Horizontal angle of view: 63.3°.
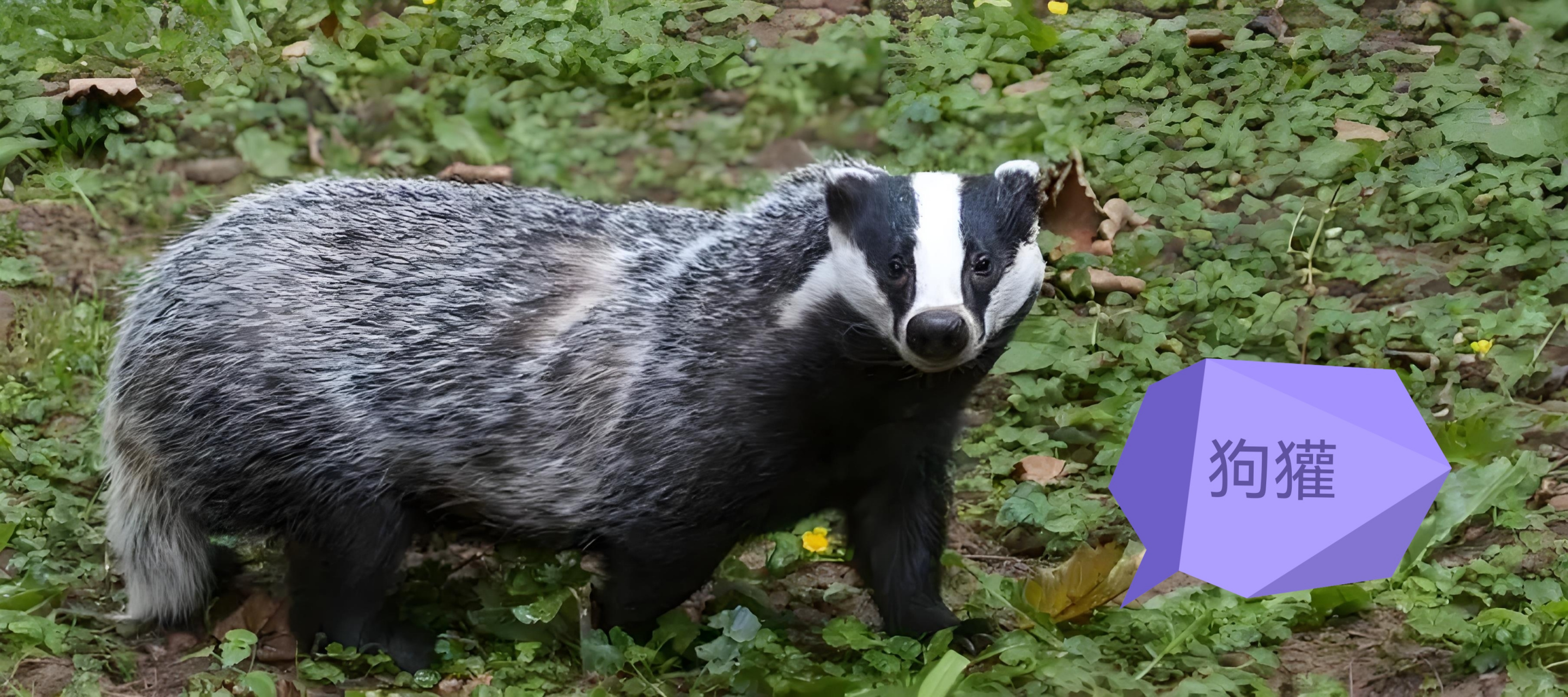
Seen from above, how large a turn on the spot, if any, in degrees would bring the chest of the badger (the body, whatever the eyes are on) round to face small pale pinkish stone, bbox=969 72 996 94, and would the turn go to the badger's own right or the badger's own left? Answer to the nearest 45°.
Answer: approximately 45° to the badger's own left

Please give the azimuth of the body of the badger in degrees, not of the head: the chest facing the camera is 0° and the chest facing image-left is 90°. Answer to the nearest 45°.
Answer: approximately 270°

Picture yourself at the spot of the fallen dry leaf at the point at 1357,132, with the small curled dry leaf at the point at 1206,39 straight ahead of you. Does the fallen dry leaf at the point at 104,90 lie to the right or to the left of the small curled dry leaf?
left

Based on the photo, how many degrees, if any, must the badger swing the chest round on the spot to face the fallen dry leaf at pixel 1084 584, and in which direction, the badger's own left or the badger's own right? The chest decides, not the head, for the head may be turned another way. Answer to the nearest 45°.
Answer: approximately 45° to the badger's own right

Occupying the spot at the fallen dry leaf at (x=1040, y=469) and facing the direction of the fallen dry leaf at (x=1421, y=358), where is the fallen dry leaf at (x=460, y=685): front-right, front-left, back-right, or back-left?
back-right

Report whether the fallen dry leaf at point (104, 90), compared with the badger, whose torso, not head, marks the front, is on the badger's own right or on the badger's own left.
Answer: on the badger's own left

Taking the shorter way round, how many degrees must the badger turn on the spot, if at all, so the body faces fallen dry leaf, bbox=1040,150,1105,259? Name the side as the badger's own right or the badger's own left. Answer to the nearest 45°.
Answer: approximately 45° to the badger's own left
